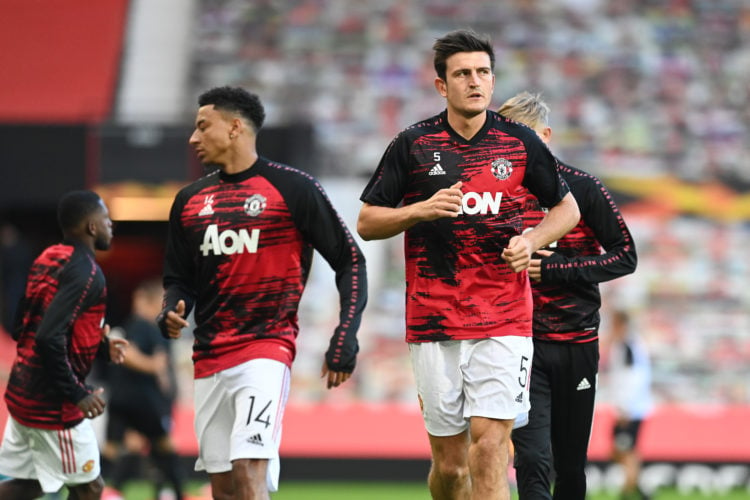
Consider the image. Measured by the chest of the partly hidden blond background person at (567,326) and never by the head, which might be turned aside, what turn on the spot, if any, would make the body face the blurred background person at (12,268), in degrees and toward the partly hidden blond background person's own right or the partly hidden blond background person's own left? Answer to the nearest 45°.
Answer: approximately 90° to the partly hidden blond background person's own right

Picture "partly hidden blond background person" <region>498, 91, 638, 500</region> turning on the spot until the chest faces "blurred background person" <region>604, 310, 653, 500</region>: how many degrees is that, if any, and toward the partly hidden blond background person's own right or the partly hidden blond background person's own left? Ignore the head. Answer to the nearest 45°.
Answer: approximately 135° to the partly hidden blond background person's own right

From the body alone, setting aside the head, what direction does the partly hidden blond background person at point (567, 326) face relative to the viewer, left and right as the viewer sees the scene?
facing the viewer and to the left of the viewer
